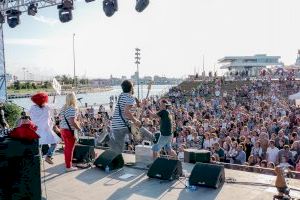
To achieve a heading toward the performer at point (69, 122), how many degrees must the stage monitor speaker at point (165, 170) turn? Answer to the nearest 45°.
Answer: approximately 45° to its right

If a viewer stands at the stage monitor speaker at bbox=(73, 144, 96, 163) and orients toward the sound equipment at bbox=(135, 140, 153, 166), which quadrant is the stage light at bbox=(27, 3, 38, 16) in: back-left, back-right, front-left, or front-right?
back-left

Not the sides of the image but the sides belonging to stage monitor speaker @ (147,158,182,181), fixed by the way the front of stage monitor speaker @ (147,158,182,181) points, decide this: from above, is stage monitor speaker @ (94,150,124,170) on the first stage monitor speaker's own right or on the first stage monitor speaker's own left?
on the first stage monitor speaker's own right

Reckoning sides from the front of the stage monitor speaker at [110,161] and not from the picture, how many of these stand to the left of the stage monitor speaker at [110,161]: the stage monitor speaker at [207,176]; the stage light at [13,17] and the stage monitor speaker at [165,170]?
2

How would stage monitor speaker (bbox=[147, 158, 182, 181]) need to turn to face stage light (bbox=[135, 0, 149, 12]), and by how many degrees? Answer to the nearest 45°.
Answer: approximately 135° to its right

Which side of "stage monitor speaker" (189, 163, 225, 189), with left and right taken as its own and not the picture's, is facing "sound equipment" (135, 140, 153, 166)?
right

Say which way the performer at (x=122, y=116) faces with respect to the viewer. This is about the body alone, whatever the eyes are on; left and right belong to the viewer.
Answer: facing away from the viewer and to the right of the viewer

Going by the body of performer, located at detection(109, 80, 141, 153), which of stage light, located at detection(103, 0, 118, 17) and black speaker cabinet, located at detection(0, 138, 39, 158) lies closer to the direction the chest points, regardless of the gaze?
the stage light
